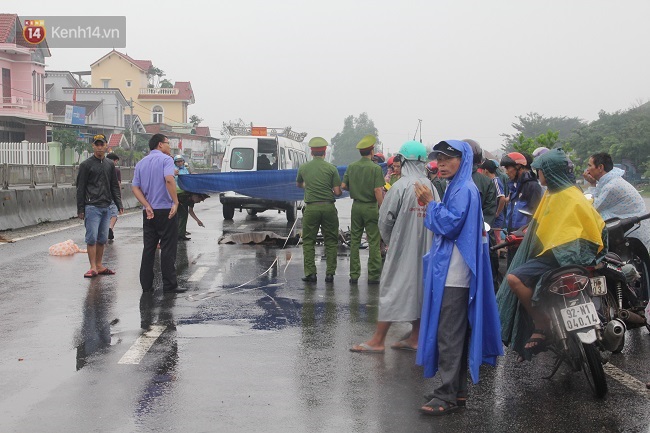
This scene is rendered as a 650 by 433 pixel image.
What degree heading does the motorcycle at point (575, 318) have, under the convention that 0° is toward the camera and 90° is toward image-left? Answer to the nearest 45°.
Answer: approximately 135°

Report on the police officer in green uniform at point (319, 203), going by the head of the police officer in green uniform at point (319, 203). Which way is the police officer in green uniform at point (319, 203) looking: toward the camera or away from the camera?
away from the camera

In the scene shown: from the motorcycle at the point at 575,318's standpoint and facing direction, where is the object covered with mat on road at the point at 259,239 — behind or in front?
in front

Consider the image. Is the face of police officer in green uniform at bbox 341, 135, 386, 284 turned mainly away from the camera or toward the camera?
away from the camera

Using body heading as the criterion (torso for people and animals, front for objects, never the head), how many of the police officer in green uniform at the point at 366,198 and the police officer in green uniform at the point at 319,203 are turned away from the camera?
2

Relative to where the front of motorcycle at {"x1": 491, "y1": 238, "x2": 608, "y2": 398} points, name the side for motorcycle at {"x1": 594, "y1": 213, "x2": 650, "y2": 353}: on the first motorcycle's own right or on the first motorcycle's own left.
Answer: on the first motorcycle's own right

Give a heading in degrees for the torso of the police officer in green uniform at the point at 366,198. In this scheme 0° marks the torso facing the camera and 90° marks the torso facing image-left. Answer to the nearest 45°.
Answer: approximately 180°

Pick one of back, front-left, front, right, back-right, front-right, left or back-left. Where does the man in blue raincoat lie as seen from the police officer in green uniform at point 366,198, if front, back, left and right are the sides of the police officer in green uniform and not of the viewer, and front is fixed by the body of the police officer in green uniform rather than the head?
back

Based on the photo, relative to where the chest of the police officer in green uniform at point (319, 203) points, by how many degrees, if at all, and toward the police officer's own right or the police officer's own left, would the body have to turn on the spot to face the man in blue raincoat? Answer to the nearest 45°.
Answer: approximately 180°

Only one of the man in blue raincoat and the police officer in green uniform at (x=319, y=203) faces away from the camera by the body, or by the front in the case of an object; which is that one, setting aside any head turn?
the police officer in green uniform

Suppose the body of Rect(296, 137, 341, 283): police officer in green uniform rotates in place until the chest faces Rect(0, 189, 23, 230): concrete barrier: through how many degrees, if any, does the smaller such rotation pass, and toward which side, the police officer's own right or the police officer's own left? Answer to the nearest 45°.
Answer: approximately 45° to the police officer's own left

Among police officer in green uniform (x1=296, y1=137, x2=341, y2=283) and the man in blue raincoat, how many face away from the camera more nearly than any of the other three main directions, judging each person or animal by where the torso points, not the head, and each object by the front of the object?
1

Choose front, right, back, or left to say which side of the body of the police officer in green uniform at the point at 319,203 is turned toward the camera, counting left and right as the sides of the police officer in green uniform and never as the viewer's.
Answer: back
